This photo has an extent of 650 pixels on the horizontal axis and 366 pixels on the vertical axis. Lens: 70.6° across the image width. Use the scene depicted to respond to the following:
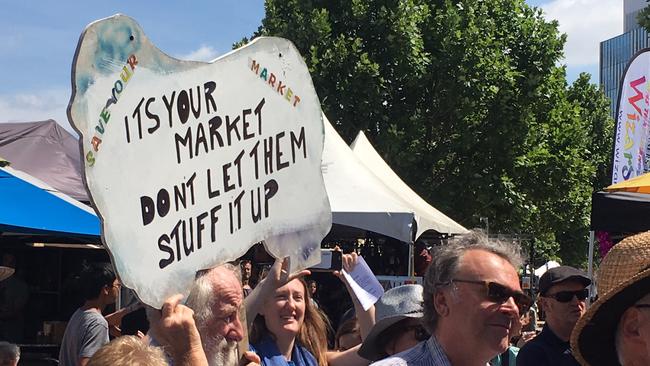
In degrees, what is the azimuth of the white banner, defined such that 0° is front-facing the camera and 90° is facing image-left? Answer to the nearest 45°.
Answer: approximately 0°

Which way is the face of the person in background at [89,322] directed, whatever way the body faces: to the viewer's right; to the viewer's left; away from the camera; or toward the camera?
to the viewer's right

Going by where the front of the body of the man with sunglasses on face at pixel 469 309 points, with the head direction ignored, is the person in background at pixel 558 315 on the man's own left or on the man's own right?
on the man's own left

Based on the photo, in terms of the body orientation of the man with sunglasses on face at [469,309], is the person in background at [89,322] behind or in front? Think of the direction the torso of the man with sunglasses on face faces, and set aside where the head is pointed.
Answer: behind

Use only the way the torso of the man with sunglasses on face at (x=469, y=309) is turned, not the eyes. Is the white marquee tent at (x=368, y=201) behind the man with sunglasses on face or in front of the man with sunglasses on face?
behind

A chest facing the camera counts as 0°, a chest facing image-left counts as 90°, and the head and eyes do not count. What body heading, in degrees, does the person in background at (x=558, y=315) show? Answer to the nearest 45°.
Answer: approximately 315°

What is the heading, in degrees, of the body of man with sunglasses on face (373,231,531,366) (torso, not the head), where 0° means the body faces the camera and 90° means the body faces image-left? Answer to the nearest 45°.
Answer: approximately 315°
